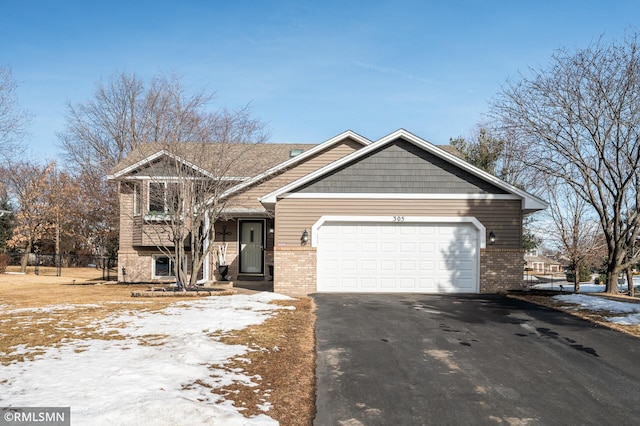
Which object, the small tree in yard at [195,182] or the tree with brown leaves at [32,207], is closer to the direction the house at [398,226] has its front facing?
the small tree in yard

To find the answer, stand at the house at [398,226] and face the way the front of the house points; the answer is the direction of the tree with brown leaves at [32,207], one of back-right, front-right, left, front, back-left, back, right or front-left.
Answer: back-right

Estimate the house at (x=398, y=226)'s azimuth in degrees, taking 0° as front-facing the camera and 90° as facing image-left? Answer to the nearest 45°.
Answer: approximately 0°

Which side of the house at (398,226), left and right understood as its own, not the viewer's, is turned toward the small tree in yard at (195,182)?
right
